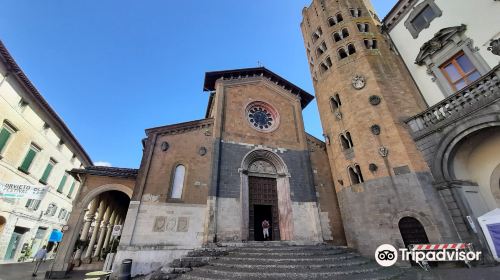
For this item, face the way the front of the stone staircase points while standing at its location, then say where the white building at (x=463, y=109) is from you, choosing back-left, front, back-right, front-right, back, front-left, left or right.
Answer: left

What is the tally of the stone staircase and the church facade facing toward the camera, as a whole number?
2

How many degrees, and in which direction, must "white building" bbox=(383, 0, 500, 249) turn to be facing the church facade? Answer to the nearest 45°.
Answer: approximately 45° to its right

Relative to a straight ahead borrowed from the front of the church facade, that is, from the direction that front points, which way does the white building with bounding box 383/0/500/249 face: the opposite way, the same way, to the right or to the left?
to the right

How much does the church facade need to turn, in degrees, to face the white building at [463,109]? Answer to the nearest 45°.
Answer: approximately 45° to its left

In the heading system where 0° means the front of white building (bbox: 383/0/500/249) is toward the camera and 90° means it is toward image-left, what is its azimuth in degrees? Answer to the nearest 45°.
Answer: approximately 45°

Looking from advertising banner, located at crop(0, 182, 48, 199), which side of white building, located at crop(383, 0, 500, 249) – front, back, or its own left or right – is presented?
front

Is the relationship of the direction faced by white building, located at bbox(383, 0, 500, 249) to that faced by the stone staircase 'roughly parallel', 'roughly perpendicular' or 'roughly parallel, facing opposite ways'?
roughly perpendicular

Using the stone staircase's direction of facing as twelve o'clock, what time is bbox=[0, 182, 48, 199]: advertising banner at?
The advertising banner is roughly at 2 o'clock from the stone staircase.

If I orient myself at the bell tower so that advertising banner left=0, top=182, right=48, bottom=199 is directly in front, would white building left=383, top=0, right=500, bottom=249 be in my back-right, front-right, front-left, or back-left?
back-left

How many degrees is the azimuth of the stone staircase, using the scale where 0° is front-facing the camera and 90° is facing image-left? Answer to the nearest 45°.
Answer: approximately 0°
